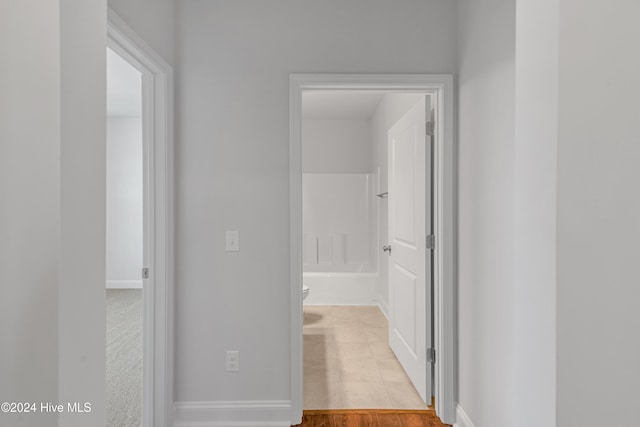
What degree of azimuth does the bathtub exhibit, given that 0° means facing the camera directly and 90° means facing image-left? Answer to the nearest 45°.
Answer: approximately 0°

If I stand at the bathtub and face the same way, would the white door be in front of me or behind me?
in front
